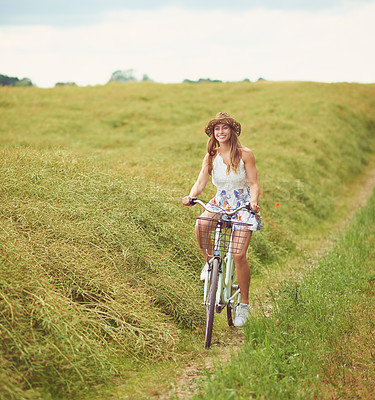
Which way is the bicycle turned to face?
toward the camera
